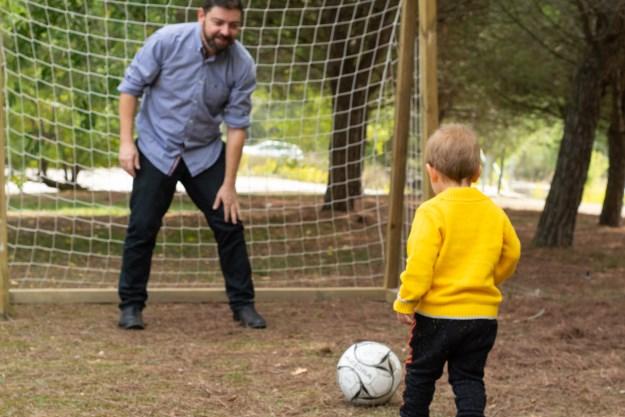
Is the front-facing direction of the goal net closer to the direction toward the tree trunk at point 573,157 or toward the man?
the man

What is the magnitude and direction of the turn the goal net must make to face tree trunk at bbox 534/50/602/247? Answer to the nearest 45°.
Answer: approximately 90° to its left

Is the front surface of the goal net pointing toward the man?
yes

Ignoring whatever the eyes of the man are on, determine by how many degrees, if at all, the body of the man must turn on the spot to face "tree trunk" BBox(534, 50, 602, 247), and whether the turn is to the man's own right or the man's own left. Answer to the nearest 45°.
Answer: approximately 135° to the man's own left

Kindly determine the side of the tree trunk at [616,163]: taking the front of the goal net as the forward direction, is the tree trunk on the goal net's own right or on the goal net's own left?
on the goal net's own left

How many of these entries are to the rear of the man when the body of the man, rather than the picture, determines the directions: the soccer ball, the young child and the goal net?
1

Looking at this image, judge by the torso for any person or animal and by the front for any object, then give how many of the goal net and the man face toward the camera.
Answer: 2

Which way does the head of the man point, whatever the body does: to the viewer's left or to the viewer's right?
to the viewer's right

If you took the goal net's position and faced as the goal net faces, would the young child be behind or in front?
in front

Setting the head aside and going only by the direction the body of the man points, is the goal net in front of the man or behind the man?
behind

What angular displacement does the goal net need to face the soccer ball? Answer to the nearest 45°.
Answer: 0° — it already faces it

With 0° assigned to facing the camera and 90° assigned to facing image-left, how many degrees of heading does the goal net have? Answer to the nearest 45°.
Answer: approximately 0°
